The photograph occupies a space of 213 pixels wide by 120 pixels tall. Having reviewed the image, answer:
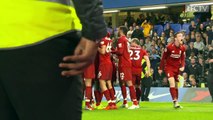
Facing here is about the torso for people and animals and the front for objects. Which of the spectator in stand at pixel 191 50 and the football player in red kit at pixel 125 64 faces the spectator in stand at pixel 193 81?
the spectator in stand at pixel 191 50

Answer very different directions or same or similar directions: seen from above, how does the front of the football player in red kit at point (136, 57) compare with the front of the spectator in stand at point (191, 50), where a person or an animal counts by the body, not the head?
very different directions

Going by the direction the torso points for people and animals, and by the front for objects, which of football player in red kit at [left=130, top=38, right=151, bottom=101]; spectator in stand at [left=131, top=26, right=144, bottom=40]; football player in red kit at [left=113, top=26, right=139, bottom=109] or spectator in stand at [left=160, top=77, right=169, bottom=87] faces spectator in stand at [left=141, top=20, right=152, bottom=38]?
football player in red kit at [left=130, top=38, right=151, bottom=101]

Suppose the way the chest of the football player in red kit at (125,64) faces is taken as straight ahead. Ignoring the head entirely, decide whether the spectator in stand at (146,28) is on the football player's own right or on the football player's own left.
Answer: on the football player's own right

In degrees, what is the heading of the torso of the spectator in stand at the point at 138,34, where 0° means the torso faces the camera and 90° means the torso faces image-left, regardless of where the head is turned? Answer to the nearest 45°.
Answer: approximately 0°

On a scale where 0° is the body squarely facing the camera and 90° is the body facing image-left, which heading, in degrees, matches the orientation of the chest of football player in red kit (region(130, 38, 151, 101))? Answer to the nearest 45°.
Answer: approximately 180°
